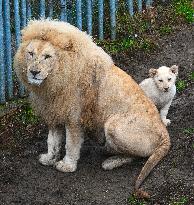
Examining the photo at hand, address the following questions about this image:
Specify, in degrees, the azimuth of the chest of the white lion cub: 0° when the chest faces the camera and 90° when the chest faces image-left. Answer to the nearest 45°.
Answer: approximately 315°

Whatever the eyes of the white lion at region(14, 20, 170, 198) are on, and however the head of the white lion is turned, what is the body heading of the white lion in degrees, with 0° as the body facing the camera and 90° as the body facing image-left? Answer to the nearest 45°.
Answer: approximately 90°

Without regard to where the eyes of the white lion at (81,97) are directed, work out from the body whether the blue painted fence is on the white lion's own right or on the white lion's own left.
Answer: on the white lion's own right

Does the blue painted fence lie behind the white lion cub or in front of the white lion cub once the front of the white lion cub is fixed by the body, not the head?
behind

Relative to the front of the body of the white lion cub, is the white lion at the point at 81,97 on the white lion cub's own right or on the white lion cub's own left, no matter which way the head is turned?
on the white lion cub's own right

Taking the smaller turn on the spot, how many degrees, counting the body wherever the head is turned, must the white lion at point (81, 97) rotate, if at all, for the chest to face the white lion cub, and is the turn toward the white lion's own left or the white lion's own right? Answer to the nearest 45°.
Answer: approximately 135° to the white lion's own right
